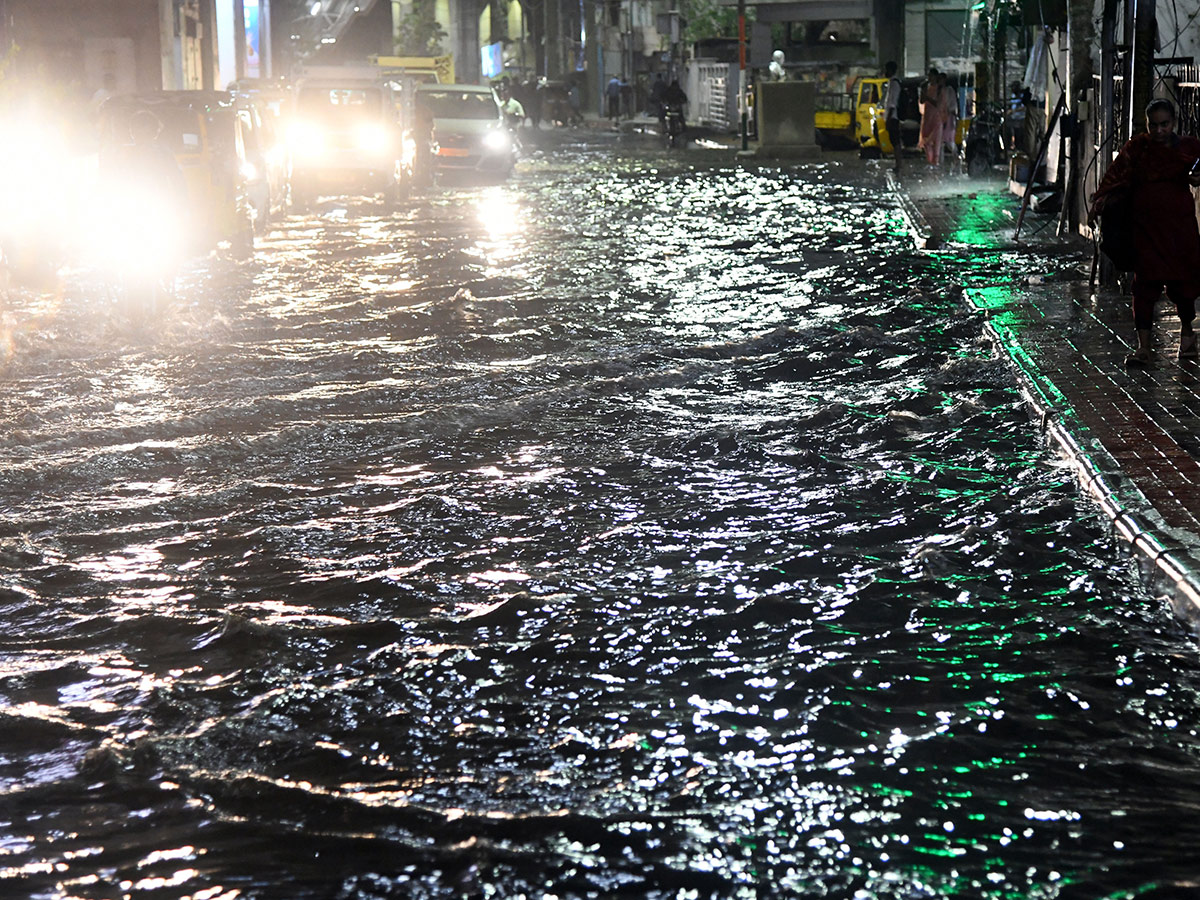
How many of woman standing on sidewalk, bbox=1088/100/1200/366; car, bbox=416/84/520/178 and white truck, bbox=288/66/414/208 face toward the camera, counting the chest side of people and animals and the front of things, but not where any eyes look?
3

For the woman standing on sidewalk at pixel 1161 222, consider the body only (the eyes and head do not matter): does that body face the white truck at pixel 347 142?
no

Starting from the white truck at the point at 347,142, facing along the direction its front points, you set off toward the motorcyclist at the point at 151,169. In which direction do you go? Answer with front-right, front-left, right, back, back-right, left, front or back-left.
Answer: front

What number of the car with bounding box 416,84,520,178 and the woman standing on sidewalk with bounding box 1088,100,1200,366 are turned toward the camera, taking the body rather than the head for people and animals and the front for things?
2

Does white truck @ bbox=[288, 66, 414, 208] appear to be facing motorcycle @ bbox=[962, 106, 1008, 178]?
no

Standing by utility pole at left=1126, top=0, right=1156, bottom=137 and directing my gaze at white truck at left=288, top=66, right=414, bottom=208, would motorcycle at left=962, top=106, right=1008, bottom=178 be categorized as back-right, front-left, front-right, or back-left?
front-right

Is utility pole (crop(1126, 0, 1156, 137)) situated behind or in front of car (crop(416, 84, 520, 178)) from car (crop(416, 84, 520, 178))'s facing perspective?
in front

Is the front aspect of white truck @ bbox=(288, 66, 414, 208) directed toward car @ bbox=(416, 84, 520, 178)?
no

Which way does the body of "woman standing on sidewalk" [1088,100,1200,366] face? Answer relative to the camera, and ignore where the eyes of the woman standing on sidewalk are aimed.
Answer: toward the camera

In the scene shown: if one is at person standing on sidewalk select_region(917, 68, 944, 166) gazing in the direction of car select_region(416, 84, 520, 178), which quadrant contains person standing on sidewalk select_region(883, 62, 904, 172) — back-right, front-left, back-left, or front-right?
front-left

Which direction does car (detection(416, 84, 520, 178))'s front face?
toward the camera

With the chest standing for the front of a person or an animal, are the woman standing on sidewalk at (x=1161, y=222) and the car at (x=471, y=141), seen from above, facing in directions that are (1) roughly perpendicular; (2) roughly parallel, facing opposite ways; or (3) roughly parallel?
roughly parallel

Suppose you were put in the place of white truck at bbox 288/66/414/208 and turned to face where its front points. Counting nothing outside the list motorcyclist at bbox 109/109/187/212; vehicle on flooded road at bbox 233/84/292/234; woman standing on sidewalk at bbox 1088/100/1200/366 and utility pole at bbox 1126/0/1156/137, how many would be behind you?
0

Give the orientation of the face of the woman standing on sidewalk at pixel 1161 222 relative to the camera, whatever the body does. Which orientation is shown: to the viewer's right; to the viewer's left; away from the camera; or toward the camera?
toward the camera

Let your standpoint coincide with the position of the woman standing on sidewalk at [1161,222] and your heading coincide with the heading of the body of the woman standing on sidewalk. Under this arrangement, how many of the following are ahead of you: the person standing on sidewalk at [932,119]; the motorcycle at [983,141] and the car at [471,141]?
0
